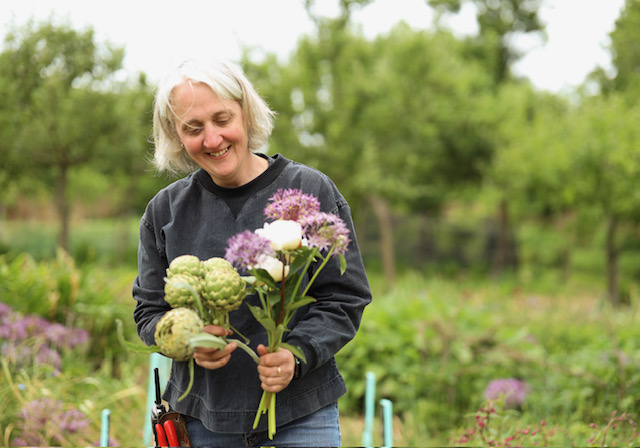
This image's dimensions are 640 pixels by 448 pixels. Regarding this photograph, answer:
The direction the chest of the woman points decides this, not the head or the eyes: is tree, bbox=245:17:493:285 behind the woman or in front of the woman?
behind

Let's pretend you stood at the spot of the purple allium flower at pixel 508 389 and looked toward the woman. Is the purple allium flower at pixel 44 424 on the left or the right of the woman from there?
right

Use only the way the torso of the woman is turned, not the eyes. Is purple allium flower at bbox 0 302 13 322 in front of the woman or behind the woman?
behind

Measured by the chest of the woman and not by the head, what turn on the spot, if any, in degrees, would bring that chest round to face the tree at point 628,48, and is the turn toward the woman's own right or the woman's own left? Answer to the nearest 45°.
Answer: approximately 135° to the woman's own left

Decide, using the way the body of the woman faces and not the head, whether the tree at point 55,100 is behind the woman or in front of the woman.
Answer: behind

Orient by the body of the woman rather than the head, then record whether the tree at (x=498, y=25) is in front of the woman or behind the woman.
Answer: behind

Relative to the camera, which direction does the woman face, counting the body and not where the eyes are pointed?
toward the camera

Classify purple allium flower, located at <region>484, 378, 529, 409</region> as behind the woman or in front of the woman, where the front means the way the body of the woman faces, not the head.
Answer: behind
